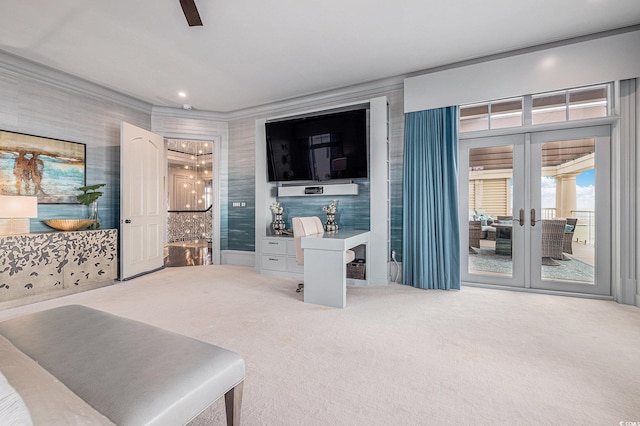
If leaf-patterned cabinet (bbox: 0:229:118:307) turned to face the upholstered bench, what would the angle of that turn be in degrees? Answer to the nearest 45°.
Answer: approximately 45° to its right

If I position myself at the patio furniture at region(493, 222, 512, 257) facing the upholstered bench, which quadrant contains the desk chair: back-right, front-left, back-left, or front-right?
front-right

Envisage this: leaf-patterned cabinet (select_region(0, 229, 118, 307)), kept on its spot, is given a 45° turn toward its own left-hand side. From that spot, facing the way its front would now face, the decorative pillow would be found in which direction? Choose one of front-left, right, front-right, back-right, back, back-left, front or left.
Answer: right

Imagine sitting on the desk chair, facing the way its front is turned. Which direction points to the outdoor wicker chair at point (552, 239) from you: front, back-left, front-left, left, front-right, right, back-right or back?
front-left

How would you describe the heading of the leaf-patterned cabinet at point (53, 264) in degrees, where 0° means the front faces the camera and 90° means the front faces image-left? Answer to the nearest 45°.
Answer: approximately 315°

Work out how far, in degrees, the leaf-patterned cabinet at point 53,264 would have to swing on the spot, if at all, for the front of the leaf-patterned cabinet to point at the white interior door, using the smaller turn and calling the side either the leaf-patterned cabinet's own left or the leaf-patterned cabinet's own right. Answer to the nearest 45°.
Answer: approximately 90° to the leaf-patterned cabinet's own left

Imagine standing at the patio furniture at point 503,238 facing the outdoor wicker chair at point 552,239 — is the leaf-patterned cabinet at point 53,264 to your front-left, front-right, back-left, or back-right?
back-right

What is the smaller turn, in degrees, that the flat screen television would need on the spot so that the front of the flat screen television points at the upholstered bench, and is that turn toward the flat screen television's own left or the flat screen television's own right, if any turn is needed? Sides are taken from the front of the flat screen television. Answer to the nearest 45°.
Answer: approximately 45° to the flat screen television's own left

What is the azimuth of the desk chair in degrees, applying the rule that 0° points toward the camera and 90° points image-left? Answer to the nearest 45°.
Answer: approximately 315°

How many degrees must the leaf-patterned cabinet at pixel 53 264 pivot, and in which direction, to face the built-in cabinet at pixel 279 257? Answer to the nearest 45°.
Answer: approximately 45° to its left

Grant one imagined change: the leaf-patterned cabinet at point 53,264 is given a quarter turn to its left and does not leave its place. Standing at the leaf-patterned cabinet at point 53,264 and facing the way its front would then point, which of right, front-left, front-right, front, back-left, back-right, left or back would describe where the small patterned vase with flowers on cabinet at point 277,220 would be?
front-right

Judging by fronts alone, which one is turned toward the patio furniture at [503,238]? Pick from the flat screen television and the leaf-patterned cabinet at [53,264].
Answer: the leaf-patterned cabinet

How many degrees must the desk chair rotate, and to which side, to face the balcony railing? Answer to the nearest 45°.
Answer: approximately 45° to its left

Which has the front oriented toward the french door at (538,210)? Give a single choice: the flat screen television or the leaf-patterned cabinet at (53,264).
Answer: the leaf-patterned cabinet

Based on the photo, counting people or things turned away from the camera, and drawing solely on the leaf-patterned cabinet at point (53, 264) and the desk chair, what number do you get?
0
